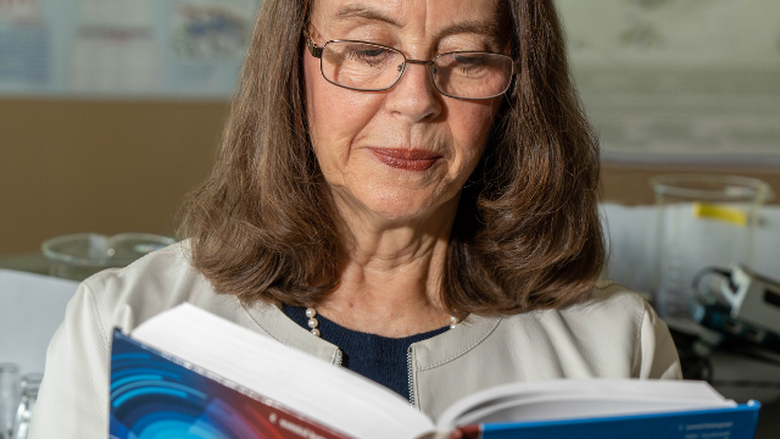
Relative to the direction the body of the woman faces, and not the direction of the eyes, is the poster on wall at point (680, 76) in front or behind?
behind

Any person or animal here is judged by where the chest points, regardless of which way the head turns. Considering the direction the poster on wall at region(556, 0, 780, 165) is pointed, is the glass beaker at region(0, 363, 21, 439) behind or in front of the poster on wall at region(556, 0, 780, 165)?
in front

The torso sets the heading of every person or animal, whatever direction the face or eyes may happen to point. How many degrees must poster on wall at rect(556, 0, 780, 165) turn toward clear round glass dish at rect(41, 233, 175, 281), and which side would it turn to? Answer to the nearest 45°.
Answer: approximately 45° to its right

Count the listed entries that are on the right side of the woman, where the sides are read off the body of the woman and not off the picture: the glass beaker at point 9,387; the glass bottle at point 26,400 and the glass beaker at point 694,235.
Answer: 2

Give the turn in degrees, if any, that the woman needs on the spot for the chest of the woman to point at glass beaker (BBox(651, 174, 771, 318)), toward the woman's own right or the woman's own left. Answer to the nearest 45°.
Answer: approximately 135° to the woman's own left

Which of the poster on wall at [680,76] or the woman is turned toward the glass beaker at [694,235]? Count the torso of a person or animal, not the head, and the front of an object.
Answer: the poster on wall

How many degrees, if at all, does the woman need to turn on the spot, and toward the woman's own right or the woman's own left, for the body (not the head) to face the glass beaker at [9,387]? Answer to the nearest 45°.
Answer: approximately 90° to the woman's own right

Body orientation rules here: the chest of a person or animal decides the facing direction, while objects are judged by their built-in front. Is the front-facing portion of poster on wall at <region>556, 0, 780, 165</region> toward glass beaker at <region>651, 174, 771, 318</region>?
yes

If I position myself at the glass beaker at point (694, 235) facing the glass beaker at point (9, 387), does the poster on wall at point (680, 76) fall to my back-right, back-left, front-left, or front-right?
back-right

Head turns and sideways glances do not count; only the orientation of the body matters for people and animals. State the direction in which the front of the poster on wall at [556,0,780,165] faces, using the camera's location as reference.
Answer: facing the viewer
